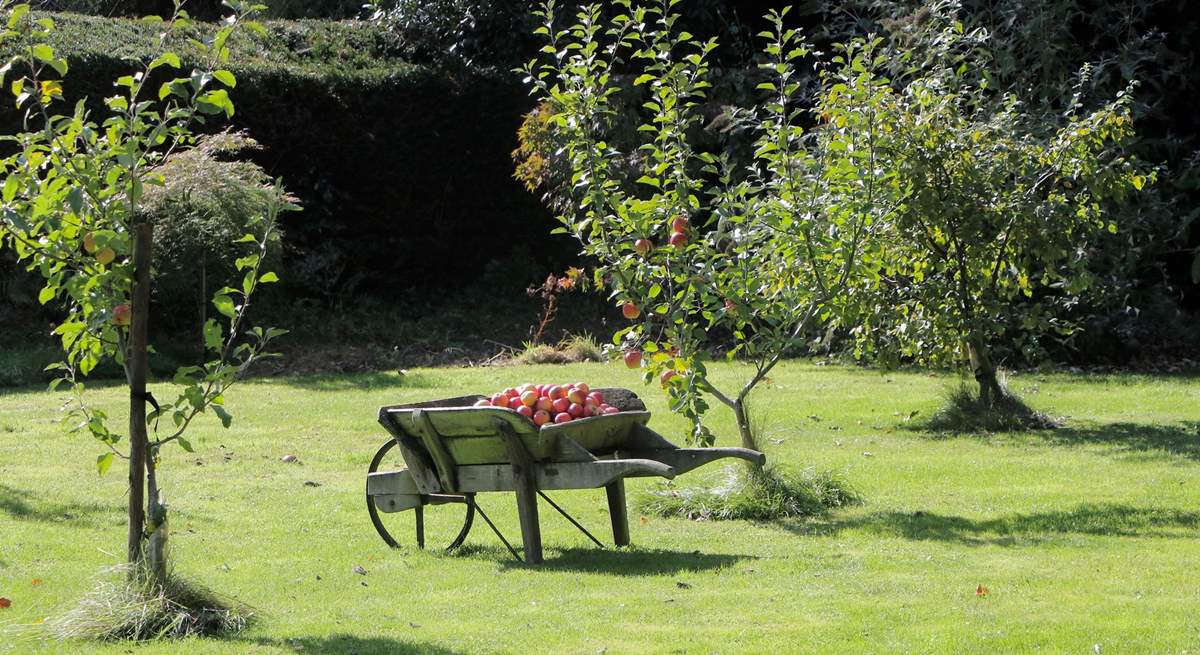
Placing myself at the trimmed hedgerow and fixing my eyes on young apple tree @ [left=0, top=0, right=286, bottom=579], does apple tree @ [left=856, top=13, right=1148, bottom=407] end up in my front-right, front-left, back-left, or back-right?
front-left

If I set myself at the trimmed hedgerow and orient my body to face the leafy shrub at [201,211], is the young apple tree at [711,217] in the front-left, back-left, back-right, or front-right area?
front-left

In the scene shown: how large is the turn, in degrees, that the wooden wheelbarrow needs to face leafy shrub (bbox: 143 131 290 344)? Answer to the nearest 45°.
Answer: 0° — it already faces it

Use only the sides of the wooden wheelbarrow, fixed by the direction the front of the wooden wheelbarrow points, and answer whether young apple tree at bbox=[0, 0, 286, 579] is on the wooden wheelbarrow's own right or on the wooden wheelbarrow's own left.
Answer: on the wooden wheelbarrow's own left

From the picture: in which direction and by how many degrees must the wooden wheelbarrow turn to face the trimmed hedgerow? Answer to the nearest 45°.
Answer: approximately 45° to its right

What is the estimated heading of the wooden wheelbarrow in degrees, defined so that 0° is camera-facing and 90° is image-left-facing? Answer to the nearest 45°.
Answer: approximately 135°

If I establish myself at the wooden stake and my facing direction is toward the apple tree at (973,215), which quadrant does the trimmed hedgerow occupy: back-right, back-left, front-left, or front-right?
front-left

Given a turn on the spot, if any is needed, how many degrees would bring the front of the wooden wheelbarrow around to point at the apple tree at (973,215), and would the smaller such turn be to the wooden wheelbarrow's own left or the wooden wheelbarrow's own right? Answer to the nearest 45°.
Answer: approximately 90° to the wooden wheelbarrow's own right

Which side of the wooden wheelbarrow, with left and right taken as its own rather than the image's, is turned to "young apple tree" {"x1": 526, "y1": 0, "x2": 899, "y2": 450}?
right

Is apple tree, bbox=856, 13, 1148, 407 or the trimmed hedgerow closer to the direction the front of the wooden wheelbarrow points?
the trimmed hedgerow
